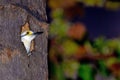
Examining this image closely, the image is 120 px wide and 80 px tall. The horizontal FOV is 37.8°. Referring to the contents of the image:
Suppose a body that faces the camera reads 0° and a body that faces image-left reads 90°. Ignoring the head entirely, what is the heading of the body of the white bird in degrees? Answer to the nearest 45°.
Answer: approximately 270°
